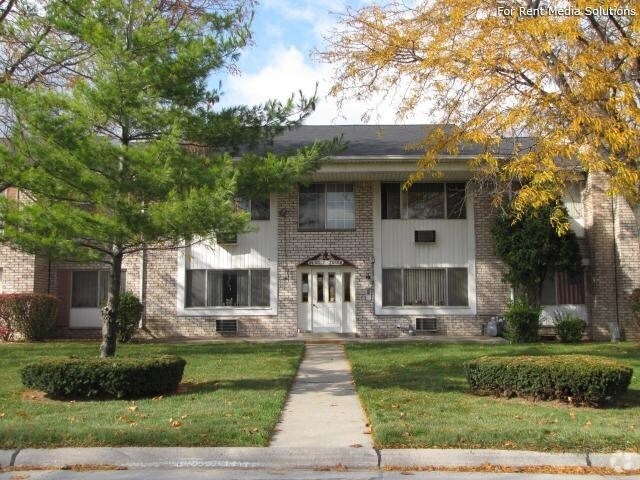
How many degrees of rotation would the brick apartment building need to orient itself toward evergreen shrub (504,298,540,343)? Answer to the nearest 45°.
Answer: approximately 45° to its left

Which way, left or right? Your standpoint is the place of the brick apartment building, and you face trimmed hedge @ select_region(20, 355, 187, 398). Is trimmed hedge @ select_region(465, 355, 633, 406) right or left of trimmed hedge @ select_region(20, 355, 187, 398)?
left

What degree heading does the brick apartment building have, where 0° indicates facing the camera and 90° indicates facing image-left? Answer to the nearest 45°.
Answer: approximately 0°

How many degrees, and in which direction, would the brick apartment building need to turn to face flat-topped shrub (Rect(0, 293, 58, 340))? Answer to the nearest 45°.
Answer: approximately 90° to its right

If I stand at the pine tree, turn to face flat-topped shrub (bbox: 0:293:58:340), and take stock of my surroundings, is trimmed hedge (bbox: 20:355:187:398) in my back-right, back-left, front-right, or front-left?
back-left

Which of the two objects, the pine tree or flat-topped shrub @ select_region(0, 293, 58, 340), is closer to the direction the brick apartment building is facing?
the pine tree

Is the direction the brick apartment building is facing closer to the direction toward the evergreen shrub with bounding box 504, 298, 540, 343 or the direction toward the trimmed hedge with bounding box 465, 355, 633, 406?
the trimmed hedge

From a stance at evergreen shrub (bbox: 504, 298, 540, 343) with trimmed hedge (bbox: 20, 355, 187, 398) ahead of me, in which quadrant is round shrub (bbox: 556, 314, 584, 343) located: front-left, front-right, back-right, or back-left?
back-left

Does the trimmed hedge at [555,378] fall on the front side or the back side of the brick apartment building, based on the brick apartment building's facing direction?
on the front side

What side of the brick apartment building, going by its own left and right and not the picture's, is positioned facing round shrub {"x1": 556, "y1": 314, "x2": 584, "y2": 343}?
left

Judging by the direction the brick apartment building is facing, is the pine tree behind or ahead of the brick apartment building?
ahead
